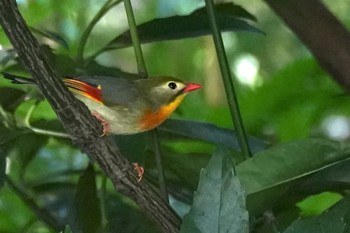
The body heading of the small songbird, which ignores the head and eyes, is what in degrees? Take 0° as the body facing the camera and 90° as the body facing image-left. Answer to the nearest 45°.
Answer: approximately 270°
